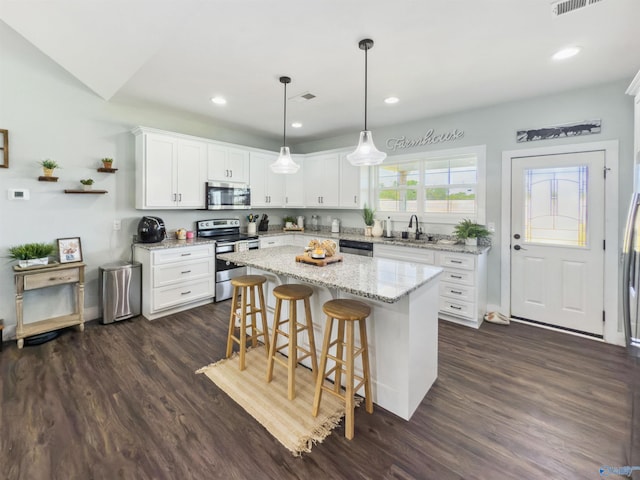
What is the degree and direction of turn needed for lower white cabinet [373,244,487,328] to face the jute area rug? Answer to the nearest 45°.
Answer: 0° — it already faces it

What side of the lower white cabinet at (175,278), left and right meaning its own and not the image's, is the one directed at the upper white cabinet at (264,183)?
left

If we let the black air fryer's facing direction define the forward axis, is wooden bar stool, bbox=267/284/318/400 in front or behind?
in front

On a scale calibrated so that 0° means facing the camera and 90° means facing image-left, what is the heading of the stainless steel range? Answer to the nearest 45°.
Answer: approximately 315°

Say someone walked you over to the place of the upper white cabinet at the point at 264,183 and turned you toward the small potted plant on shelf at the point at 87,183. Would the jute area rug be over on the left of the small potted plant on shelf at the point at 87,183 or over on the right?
left

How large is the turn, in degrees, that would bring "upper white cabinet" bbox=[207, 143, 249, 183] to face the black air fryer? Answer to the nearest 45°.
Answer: approximately 90° to its right
